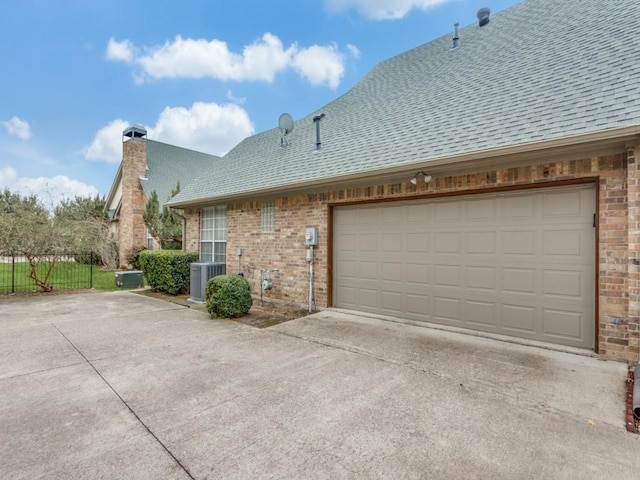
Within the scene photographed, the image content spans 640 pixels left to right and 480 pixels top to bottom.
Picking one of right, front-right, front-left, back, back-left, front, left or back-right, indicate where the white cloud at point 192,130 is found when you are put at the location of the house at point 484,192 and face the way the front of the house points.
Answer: right

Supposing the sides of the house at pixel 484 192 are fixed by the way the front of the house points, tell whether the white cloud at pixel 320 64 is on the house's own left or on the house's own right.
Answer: on the house's own right

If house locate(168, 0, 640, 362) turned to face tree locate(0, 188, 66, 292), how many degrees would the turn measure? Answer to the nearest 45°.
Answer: approximately 45° to its right

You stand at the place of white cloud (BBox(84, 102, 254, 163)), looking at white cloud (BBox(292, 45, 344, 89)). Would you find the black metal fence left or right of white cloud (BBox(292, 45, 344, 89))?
right

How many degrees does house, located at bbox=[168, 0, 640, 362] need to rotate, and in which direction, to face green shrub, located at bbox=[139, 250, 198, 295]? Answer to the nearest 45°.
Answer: approximately 45° to its right

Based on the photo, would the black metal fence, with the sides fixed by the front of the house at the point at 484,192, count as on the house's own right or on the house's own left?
on the house's own right

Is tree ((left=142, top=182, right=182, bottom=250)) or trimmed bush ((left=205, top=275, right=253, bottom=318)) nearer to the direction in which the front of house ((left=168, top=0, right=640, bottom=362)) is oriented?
the trimmed bush

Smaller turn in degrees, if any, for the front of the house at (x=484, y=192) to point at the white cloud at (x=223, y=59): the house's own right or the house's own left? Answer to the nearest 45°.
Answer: approximately 90° to the house's own right

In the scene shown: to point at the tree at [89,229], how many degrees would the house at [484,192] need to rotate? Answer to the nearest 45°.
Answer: approximately 90° to its right

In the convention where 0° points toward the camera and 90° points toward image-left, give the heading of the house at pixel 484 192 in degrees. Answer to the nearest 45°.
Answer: approximately 45°
